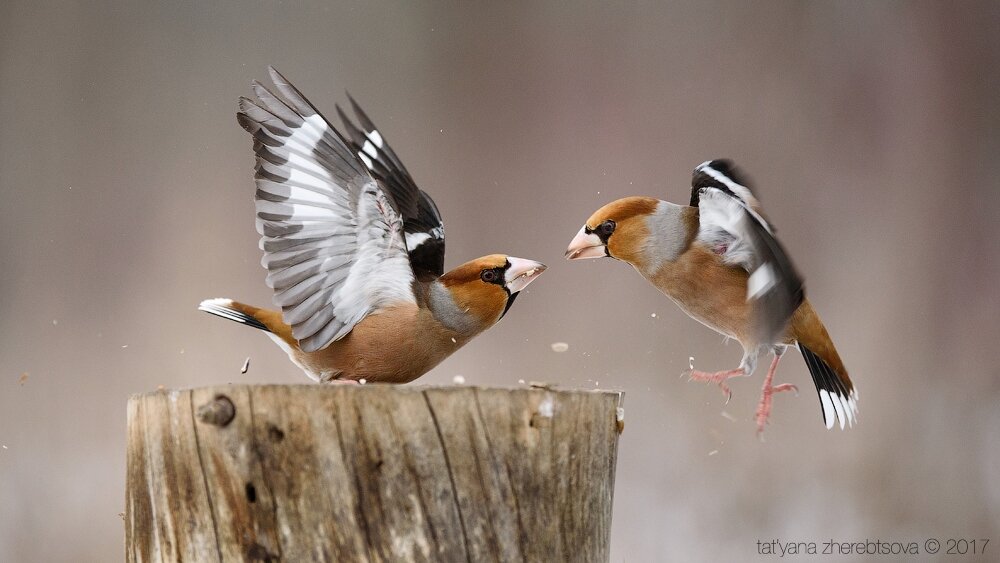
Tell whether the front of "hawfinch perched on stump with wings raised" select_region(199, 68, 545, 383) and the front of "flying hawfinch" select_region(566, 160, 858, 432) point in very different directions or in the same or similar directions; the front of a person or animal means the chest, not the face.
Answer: very different directions

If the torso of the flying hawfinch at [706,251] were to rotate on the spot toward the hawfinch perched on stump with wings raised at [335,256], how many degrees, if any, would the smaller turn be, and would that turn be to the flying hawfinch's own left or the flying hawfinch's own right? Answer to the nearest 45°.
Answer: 0° — it already faces it

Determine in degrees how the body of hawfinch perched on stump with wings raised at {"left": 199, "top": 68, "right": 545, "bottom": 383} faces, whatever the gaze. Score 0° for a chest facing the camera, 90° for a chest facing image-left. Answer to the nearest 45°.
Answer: approximately 270°

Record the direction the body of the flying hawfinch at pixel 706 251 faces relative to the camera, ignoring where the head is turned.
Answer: to the viewer's left

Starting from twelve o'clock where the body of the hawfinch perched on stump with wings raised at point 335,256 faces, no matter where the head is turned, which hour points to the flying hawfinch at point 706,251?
the flying hawfinch at point 706,251 is roughly at 12 o'clock from the hawfinch perched on stump with wings raised at point 335,256.

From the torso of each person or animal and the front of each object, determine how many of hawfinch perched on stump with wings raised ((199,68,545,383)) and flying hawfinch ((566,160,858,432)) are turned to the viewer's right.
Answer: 1

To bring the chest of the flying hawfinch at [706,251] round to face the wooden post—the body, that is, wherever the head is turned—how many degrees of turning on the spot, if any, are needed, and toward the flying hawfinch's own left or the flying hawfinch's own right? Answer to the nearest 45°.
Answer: approximately 45° to the flying hawfinch's own left
